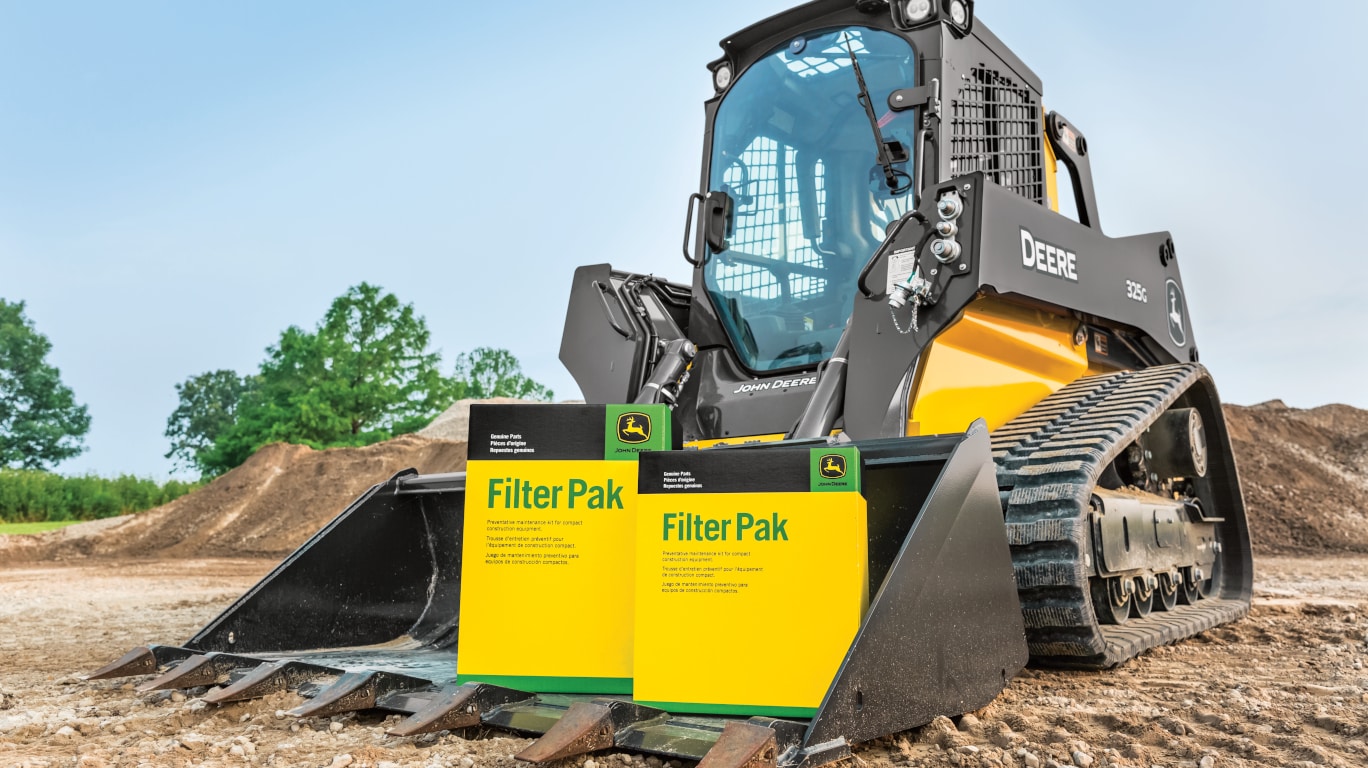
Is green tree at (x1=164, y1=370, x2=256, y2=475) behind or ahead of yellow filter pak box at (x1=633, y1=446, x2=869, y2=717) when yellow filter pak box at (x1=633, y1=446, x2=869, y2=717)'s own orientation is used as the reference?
behind

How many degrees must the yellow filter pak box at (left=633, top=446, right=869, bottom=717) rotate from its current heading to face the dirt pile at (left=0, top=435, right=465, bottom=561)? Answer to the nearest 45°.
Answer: approximately 135° to its right

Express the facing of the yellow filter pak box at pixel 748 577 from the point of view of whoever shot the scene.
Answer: facing the viewer

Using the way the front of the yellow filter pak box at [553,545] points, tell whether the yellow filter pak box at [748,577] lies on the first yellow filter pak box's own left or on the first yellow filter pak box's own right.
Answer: on the first yellow filter pak box's own left

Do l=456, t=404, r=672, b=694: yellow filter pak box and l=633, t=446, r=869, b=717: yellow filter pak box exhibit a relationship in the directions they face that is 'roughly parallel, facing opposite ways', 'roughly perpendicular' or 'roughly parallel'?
roughly parallel

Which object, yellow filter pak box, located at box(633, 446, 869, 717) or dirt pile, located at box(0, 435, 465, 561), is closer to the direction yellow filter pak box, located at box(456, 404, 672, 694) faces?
the yellow filter pak box

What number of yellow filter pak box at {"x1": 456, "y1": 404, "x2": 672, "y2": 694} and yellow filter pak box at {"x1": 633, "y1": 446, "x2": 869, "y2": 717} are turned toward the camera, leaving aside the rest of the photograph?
2

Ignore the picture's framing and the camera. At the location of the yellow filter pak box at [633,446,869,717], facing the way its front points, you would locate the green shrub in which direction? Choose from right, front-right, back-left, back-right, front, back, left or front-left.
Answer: back-right
